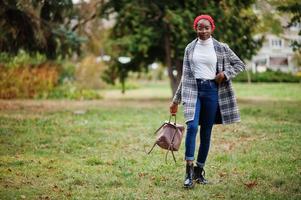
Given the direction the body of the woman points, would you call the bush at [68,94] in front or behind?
behind

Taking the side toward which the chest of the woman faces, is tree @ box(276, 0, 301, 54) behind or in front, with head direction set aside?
behind

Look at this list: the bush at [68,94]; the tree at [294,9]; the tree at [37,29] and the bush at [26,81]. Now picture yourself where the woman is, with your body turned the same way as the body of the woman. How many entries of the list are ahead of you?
0

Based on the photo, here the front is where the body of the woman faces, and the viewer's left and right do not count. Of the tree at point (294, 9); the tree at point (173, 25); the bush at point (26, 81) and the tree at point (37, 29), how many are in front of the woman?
0

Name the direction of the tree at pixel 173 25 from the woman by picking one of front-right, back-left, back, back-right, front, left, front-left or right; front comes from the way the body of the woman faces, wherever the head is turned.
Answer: back

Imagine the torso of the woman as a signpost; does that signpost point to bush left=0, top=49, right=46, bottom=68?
no

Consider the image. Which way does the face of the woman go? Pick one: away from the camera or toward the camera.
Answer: toward the camera

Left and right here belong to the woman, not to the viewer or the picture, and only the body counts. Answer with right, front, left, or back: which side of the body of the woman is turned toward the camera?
front

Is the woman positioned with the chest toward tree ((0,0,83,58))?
no

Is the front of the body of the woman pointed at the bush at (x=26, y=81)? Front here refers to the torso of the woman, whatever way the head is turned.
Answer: no
